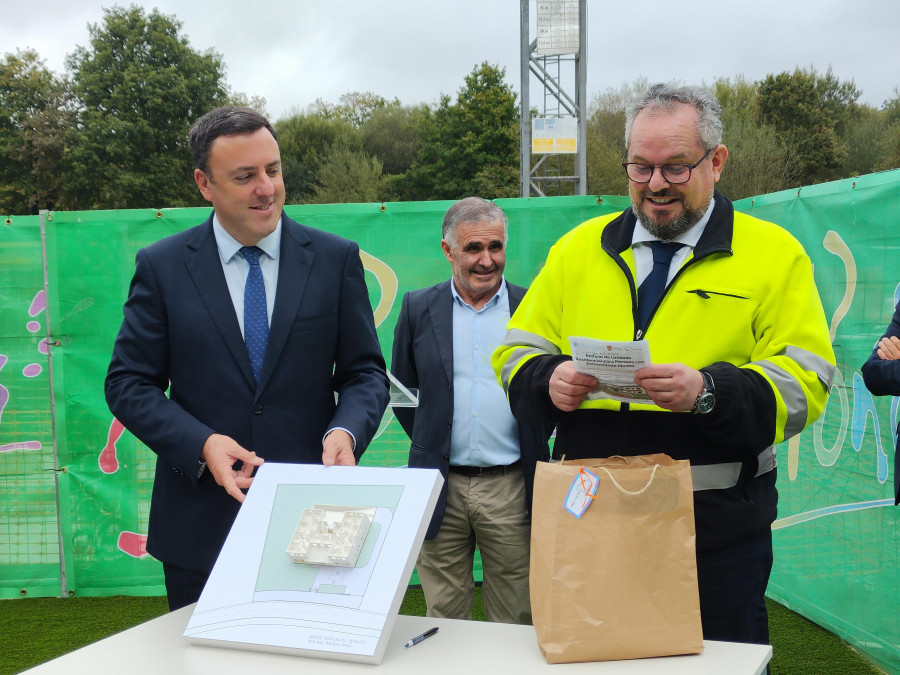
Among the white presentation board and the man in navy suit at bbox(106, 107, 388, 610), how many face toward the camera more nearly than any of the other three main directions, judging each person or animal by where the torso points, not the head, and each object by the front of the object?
2

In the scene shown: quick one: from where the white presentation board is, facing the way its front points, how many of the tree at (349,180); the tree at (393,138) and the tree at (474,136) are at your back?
3

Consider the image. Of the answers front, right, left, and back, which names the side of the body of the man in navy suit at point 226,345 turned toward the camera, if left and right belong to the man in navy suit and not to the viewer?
front

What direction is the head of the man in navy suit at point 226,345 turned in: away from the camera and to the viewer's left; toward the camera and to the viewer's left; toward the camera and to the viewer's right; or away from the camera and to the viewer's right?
toward the camera and to the viewer's right

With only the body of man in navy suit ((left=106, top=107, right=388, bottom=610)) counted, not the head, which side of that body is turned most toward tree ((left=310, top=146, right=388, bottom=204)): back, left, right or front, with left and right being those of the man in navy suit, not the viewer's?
back

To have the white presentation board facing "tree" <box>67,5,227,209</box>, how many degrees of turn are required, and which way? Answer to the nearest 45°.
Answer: approximately 180°

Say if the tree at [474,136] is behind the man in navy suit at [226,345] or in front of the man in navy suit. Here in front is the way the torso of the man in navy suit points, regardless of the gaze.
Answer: behind

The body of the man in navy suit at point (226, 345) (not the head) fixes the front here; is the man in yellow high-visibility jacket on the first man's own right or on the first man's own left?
on the first man's own left

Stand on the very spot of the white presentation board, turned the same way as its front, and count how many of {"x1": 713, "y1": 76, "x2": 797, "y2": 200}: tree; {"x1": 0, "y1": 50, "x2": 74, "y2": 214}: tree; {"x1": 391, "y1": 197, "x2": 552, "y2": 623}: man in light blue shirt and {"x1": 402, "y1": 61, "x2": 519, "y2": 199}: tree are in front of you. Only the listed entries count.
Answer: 0

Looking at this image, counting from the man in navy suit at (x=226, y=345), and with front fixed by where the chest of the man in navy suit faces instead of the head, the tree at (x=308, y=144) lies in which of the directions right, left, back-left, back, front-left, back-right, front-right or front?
back

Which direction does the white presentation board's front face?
toward the camera

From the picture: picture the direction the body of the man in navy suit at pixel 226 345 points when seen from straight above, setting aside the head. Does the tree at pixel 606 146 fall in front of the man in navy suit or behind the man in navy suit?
behind

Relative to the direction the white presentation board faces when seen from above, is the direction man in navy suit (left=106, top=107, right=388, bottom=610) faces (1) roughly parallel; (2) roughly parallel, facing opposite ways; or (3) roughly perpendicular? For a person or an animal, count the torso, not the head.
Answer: roughly parallel

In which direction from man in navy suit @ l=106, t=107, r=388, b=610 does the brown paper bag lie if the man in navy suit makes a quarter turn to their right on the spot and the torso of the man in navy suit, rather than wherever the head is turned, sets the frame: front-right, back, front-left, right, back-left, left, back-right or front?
back-left
